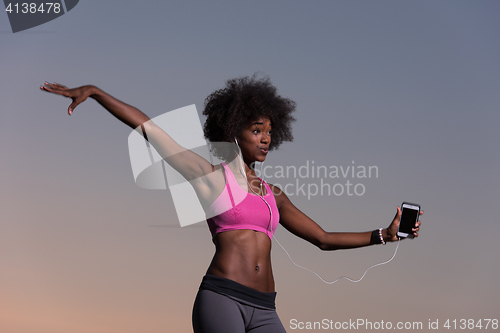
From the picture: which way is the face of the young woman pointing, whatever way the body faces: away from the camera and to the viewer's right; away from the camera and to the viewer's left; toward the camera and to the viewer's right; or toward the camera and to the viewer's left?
toward the camera and to the viewer's right

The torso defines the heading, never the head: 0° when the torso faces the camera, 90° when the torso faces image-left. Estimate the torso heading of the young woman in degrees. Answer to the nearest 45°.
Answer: approximately 315°
